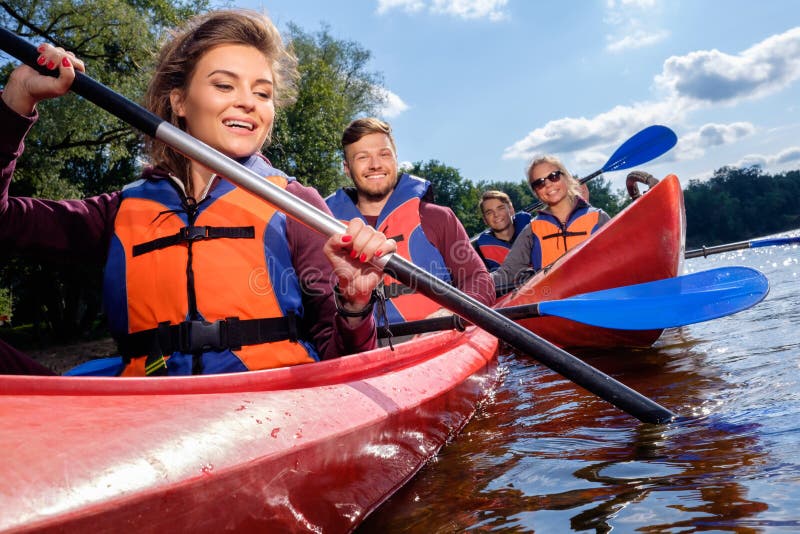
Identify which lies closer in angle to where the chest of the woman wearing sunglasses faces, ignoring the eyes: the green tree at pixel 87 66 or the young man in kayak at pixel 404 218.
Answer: the young man in kayak

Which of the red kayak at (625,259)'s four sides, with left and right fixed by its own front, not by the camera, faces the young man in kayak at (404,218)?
right

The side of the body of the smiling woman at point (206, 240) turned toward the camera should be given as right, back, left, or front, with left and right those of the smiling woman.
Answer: front

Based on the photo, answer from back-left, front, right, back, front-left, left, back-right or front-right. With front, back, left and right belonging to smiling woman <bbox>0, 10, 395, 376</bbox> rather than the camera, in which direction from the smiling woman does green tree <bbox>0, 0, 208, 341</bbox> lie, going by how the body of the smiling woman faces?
back

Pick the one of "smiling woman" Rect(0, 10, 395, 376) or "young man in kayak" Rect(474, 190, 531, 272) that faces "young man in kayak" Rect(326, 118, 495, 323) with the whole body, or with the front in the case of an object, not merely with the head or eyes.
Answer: "young man in kayak" Rect(474, 190, 531, 272)

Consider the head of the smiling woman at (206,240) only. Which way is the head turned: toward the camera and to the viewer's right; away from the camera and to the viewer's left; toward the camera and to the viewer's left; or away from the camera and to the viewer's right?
toward the camera and to the viewer's right

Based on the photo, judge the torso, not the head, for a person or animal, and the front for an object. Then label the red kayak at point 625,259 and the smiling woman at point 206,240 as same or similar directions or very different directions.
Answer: same or similar directions

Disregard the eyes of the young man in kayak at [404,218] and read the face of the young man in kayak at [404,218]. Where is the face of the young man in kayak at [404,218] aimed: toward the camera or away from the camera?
toward the camera

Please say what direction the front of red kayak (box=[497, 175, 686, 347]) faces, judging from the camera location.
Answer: facing the viewer and to the right of the viewer

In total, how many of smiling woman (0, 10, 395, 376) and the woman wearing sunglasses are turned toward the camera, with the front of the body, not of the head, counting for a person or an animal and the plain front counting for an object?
2

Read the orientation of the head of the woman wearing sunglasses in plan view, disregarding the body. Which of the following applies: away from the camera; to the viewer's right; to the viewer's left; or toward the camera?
toward the camera
